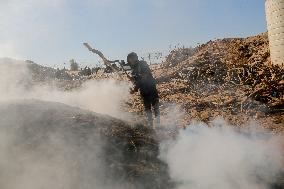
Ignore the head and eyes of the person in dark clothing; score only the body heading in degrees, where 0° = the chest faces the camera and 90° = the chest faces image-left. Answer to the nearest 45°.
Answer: approximately 45°
